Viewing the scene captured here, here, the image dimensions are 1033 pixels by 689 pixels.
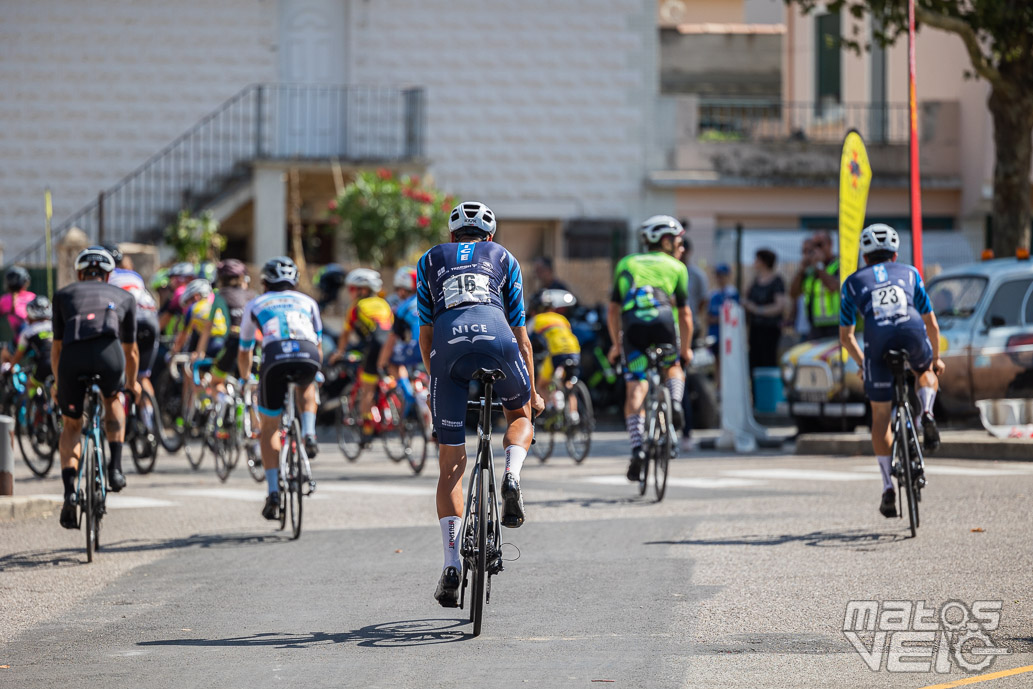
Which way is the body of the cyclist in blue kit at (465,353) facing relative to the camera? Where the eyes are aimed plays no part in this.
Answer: away from the camera

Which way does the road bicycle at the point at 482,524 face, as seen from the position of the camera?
facing away from the viewer

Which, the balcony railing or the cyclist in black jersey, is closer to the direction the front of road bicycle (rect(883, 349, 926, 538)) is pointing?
the balcony railing

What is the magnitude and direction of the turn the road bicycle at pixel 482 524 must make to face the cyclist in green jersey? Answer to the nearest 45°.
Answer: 0° — it already faces them

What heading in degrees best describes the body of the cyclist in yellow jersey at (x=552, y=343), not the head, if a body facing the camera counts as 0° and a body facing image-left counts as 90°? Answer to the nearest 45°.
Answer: approximately 135°

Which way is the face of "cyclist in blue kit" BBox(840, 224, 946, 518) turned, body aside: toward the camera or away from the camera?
away from the camera

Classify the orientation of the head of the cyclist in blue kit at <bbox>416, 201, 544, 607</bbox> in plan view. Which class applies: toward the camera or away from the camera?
away from the camera

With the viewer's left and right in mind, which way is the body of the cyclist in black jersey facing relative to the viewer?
facing away from the viewer

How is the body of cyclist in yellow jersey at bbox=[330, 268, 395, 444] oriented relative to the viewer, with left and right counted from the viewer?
facing away from the viewer and to the left of the viewer

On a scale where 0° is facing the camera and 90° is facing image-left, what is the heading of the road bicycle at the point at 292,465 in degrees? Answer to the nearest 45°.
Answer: approximately 180°

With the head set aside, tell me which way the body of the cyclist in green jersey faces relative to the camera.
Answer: away from the camera

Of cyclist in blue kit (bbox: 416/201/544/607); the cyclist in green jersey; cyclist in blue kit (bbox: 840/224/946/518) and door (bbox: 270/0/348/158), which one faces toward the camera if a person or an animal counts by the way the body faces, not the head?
the door

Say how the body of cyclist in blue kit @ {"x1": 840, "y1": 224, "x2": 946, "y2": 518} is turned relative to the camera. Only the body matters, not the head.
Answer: away from the camera
